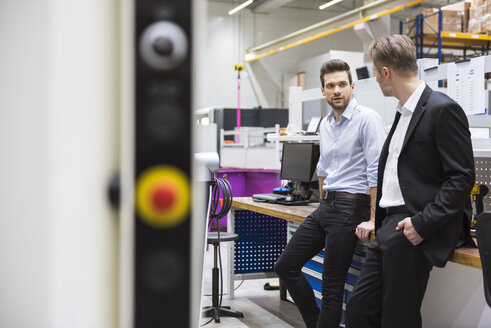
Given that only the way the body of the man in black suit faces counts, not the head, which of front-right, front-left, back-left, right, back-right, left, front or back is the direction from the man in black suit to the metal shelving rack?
back-right

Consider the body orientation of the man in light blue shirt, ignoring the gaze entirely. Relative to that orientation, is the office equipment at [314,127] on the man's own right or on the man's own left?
on the man's own right

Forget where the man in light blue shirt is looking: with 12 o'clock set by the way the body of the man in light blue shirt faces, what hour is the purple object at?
The purple object is roughly at 4 o'clock from the man in light blue shirt.

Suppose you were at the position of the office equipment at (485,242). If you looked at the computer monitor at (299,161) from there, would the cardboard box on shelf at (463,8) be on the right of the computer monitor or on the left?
right

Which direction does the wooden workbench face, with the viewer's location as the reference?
facing the viewer and to the left of the viewer

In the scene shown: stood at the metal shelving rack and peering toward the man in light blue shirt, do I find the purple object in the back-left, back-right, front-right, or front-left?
front-right

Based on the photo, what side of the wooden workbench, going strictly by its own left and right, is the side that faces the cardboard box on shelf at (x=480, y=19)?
back

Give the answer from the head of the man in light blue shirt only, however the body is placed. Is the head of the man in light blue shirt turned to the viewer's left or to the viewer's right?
to the viewer's right

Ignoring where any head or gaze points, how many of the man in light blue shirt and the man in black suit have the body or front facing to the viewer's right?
0
